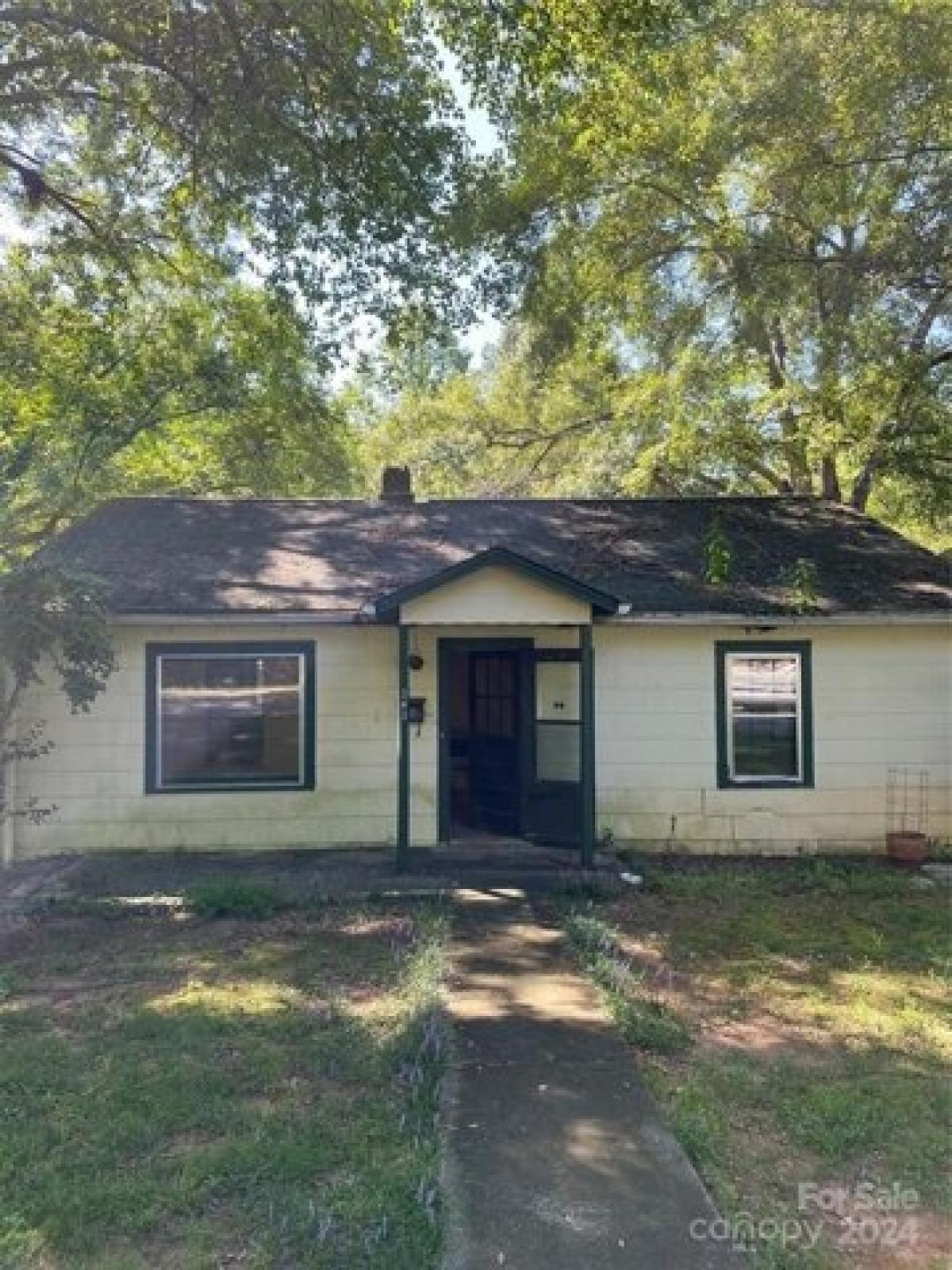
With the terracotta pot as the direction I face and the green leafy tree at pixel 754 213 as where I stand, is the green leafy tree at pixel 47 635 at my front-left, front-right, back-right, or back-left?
front-right

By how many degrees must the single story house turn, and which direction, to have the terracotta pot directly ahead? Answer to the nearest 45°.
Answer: approximately 90° to its left

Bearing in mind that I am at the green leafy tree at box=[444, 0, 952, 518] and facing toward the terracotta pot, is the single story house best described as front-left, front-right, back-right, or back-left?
front-right

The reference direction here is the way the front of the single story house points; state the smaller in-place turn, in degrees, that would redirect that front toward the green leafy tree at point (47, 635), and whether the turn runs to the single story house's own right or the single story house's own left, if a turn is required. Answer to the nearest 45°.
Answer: approximately 45° to the single story house's own right

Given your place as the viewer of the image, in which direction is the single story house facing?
facing the viewer
